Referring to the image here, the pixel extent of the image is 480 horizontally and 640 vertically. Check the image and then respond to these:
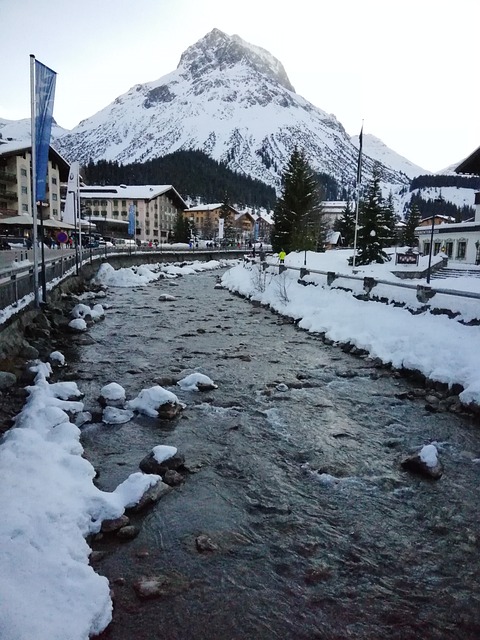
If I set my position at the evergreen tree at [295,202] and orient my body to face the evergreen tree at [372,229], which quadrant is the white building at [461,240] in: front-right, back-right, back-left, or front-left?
front-left

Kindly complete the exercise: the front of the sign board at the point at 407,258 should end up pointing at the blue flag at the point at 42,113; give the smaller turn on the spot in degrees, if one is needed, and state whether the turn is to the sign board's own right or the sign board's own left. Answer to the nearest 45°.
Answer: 0° — it already faces it

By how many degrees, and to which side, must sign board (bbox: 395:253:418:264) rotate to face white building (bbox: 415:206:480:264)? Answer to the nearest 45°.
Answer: approximately 135° to its left

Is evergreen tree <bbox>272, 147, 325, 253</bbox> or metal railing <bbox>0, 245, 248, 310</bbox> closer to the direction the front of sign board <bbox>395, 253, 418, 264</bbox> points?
the metal railing

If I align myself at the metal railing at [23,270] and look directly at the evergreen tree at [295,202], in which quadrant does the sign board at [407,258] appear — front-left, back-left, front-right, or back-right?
front-right

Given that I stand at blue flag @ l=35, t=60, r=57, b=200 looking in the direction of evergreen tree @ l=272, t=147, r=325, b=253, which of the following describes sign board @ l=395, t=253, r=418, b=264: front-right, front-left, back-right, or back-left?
front-right

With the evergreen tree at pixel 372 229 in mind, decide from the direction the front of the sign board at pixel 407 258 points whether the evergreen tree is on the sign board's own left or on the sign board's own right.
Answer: on the sign board's own right

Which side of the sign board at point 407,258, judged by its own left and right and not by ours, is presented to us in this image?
front

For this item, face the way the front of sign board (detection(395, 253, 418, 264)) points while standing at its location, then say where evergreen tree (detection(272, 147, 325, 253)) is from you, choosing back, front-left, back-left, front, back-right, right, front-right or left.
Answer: back-right

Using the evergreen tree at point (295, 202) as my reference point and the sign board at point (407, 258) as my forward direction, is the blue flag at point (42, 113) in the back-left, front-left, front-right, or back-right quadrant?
front-right

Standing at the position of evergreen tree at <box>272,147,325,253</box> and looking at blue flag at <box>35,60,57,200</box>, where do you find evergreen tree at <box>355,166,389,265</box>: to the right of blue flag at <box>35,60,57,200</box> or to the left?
left

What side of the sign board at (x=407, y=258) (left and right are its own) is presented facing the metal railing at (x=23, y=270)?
front

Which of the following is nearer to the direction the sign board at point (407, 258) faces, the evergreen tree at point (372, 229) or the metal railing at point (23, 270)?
the metal railing
